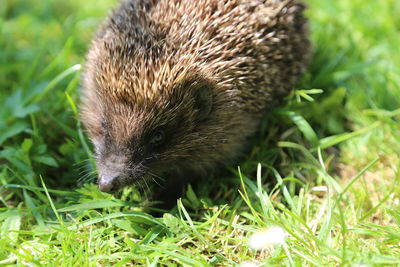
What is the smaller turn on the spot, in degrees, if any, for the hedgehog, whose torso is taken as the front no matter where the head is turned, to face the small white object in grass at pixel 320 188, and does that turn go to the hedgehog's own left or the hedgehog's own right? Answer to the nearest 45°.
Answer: approximately 135° to the hedgehog's own left

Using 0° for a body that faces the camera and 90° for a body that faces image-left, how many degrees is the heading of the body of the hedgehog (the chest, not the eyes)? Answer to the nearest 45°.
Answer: approximately 45°

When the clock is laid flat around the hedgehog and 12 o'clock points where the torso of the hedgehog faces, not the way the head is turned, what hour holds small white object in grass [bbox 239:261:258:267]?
The small white object in grass is roughly at 10 o'clock from the hedgehog.

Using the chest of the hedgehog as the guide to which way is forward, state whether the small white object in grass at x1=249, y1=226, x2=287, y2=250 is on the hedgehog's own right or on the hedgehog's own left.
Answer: on the hedgehog's own left
